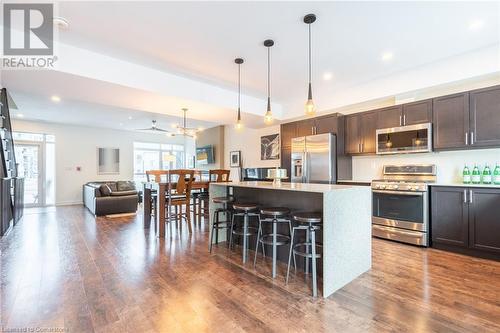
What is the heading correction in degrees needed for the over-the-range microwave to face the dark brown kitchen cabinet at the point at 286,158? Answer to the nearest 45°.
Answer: approximately 90° to its right

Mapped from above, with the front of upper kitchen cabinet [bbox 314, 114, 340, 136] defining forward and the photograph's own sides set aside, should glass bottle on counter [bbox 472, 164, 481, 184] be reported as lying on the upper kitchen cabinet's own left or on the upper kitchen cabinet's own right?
on the upper kitchen cabinet's own left

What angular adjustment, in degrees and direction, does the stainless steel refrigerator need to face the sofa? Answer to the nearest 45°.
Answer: approximately 45° to its right

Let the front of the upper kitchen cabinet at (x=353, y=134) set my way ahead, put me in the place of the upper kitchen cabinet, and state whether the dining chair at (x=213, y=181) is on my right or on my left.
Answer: on my right

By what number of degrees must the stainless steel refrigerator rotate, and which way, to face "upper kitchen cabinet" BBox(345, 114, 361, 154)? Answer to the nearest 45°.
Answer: approximately 135° to its left

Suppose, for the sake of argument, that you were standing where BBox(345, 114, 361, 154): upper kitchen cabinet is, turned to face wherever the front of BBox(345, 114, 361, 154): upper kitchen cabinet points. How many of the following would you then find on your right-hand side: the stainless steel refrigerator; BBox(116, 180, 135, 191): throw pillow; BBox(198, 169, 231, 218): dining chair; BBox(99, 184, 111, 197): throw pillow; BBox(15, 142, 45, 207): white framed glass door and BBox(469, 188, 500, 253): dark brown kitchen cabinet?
5

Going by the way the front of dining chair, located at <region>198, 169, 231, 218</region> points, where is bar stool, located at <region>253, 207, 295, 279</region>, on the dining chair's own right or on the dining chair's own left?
on the dining chair's own left

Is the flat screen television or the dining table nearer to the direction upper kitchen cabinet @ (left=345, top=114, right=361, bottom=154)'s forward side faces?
the dining table

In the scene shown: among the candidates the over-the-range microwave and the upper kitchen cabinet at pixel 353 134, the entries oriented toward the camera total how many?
2

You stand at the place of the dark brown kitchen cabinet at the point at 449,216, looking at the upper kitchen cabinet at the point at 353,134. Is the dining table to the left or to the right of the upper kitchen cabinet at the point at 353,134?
left
